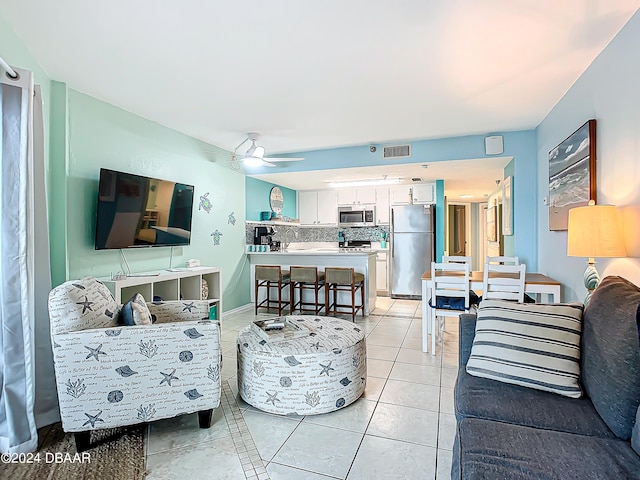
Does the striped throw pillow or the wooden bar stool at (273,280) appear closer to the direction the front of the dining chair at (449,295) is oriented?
the wooden bar stool

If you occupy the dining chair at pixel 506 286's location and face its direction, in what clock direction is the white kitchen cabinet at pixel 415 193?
The white kitchen cabinet is roughly at 11 o'clock from the dining chair.

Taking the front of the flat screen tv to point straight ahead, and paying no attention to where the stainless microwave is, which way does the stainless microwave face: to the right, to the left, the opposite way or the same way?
to the right

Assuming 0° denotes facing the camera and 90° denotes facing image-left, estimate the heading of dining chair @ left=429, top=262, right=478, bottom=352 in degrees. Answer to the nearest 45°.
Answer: approximately 180°

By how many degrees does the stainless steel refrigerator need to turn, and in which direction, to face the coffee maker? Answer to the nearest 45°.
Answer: approximately 45° to its right

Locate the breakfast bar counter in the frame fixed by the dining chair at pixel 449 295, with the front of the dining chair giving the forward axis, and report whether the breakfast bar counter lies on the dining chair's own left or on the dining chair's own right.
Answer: on the dining chair's own left

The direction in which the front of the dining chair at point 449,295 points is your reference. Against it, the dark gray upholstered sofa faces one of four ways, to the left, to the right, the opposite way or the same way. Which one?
to the left

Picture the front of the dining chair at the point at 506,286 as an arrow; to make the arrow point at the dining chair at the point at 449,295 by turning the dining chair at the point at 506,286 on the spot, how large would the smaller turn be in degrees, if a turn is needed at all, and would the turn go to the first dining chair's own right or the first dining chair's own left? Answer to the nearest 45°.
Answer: approximately 90° to the first dining chair's own left

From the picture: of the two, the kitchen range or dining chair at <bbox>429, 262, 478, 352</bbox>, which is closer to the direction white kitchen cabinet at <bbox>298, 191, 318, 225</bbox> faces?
the dining chair
